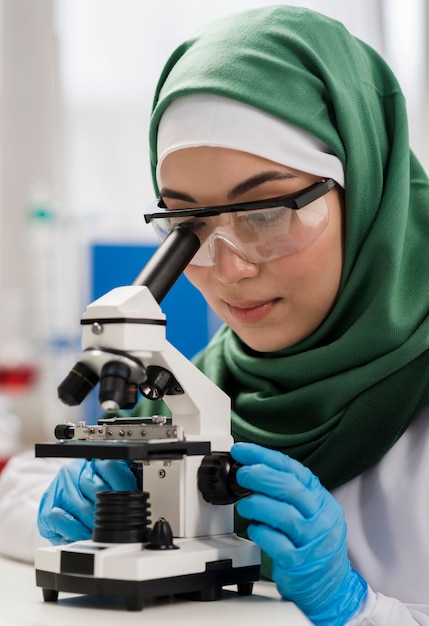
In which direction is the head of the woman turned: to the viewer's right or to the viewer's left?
to the viewer's left

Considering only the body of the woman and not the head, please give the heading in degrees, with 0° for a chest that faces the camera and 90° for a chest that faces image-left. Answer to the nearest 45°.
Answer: approximately 45°

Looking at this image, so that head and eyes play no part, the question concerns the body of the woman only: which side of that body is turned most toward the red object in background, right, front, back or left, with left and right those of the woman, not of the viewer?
right
